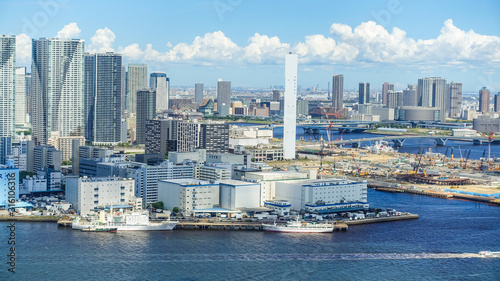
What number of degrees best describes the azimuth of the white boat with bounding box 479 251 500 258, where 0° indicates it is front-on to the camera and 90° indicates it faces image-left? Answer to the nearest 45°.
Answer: approximately 270°

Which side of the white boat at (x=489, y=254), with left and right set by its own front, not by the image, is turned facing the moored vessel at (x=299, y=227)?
back

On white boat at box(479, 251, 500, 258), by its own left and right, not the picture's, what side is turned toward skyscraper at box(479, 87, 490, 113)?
left

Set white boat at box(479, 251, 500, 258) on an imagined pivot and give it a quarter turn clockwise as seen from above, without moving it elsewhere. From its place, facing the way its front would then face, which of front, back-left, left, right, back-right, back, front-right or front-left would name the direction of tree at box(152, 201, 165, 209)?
right

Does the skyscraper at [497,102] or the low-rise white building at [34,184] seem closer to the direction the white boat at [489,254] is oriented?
the skyscraper

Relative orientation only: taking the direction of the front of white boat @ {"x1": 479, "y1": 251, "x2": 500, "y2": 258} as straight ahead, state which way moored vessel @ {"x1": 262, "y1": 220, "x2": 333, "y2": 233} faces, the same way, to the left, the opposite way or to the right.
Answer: the opposite way
